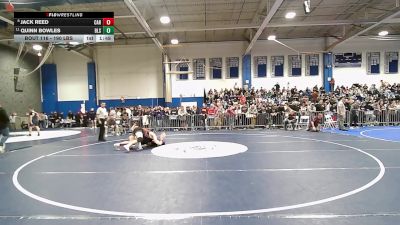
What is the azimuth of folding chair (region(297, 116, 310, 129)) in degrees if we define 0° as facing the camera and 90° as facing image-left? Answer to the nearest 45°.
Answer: approximately 45°

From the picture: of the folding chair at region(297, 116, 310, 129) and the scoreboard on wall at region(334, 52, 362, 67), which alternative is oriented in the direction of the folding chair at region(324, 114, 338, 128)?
the scoreboard on wall

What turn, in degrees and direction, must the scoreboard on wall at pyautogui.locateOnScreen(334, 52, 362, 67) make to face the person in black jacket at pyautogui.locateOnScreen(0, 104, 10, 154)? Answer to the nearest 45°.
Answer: approximately 45° to its right

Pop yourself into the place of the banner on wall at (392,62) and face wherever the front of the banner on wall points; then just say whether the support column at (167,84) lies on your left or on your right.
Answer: on your right

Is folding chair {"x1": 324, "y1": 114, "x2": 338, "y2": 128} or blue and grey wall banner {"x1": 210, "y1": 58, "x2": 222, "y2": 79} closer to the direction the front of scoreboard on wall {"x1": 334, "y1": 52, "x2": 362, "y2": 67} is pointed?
the folding chair

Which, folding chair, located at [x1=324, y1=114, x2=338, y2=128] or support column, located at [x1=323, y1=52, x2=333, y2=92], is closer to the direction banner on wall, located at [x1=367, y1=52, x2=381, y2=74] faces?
the folding chair

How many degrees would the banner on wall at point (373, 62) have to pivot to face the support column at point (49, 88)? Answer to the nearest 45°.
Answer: approximately 45° to its right

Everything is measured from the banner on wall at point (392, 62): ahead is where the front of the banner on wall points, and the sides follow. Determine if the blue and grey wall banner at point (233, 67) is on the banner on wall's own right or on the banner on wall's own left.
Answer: on the banner on wall's own right

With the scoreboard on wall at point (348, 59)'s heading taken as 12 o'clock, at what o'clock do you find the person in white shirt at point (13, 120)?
The person in white shirt is roughly at 2 o'clock from the scoreboard on wall.
